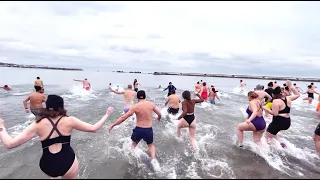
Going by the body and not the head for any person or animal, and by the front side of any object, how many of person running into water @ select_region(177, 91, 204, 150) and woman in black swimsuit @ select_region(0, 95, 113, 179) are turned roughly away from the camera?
2

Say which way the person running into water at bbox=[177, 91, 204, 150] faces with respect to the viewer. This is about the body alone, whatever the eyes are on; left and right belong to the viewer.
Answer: facing away from the viewer

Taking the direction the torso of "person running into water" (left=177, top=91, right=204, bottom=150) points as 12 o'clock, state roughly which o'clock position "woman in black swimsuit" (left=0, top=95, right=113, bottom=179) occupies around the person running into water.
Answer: The woman in black swimsuit is roughly at 7 o'clock from the person running into water.

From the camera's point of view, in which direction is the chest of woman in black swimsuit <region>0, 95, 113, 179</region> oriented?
away from the camera

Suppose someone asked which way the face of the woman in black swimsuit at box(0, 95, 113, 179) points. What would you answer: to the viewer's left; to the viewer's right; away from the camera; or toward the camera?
away from the camera
